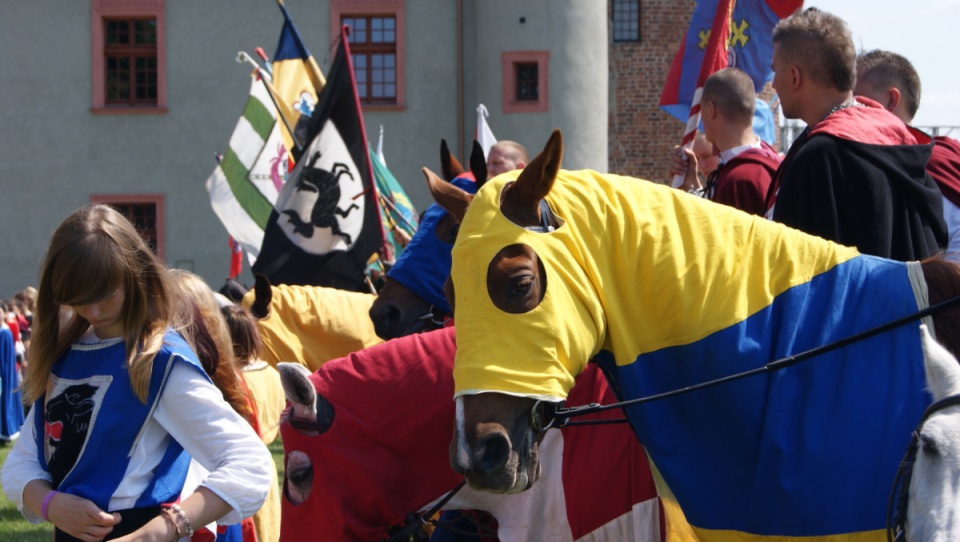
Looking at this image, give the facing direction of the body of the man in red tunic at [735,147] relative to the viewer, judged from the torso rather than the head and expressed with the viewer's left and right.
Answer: facing away from the viewer and to the left of the viewer

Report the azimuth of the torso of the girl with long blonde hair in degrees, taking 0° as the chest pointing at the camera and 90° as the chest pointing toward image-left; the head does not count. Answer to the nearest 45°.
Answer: approximately 45°

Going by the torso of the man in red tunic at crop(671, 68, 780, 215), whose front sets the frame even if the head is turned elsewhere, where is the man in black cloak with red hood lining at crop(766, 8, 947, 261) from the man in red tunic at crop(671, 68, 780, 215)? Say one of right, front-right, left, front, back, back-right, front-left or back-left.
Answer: back-left

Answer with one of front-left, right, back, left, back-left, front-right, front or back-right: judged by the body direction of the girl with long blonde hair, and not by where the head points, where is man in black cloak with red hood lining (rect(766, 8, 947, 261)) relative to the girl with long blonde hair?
back-left

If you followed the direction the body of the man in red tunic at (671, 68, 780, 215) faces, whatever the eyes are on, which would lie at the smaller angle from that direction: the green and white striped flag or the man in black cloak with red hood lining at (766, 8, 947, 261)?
the green and white striped flag

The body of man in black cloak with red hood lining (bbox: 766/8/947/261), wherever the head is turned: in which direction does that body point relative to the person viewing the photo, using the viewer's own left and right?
facing away from the viewer and to the left of the viewer

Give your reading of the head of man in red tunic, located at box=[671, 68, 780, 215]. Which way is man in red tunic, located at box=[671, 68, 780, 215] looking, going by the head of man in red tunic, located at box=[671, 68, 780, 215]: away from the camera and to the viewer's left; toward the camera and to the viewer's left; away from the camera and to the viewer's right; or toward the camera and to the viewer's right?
away from the camera and to the viewer's left

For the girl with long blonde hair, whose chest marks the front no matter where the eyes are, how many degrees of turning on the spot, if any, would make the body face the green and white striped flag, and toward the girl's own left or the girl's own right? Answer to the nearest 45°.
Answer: approximately 135° to the girl's own right
